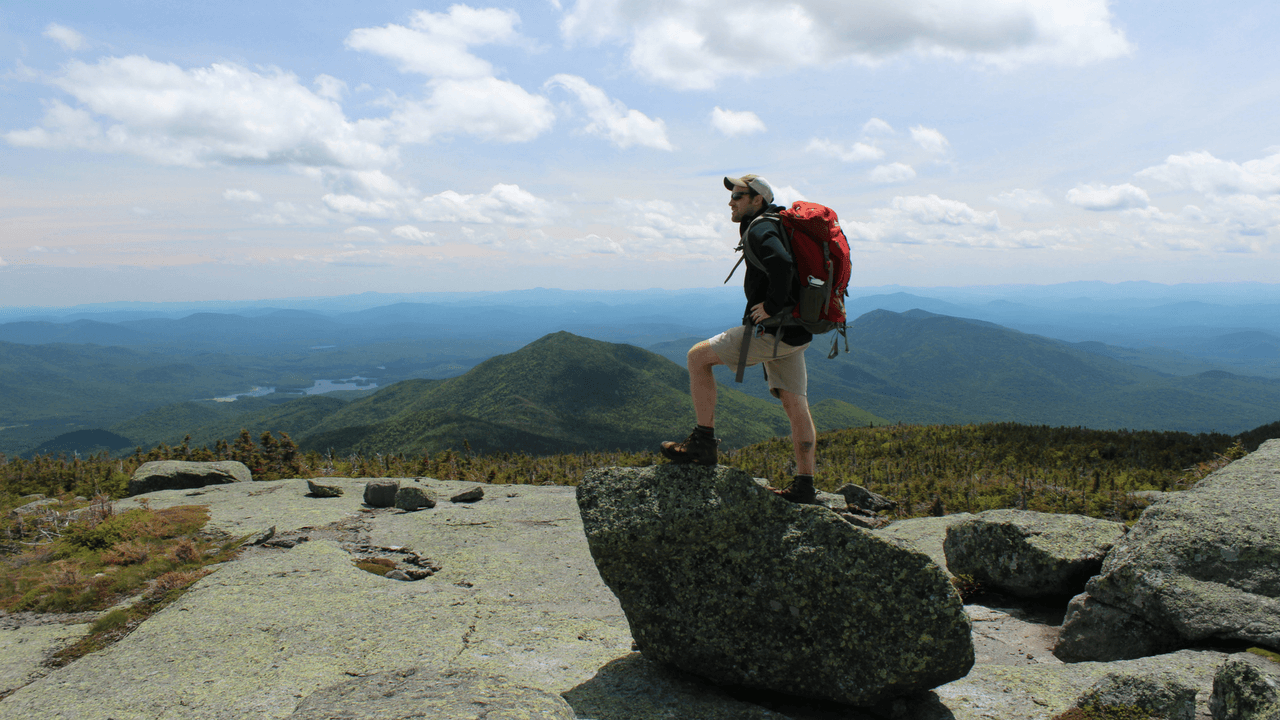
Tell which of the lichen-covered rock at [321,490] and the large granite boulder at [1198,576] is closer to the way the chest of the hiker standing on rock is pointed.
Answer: the lichen-covered rock

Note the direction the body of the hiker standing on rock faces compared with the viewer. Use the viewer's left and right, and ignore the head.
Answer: facing to the left of the viewer

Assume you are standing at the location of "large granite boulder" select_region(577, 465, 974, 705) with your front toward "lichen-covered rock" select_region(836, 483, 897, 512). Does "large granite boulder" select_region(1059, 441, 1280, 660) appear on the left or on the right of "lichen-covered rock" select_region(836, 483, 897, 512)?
right

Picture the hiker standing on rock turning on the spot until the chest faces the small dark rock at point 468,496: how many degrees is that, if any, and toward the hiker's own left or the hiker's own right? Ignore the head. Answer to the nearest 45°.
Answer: approximately 45° to the hiker's own right

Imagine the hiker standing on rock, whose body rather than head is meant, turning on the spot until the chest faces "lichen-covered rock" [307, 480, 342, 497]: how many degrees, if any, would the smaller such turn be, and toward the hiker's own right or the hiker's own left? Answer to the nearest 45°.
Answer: approximately 45° to the hiker's own right

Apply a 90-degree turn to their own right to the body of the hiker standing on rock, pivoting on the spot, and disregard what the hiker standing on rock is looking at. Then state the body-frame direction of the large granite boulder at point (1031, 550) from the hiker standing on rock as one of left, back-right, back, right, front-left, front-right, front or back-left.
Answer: front-right

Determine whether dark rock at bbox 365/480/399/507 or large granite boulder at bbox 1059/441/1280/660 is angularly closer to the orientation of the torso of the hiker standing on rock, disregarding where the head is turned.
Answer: the dark rock

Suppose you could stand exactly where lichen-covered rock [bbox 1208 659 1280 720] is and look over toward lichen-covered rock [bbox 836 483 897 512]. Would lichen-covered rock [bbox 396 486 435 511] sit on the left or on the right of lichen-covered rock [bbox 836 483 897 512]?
left

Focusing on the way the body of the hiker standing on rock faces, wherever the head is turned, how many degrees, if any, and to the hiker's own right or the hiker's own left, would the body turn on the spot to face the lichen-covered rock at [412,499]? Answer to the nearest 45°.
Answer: approximately 45° to the hiker's own right

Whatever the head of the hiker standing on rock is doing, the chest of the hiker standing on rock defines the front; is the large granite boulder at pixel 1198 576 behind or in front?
behind
